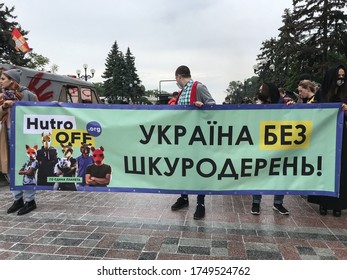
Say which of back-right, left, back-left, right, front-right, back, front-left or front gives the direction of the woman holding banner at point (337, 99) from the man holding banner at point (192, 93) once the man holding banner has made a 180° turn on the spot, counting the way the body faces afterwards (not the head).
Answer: front-right

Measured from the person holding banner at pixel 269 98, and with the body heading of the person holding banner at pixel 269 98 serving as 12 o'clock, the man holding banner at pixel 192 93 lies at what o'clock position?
the man holding banner at pixel 192 93 is roughly at 2 o'clock from the person holding banner at pixel 269 98.

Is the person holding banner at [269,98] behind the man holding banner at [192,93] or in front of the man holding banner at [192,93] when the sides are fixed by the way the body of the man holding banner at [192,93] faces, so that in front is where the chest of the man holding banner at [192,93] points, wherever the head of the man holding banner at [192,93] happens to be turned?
behind

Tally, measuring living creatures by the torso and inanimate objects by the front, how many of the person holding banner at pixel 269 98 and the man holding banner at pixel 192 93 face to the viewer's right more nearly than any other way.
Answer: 0

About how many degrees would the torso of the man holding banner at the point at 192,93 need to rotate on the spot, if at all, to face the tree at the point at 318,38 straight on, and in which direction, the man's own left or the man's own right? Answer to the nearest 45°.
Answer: approximately 180°

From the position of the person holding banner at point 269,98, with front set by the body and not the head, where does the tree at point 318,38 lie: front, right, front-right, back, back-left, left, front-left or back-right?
back

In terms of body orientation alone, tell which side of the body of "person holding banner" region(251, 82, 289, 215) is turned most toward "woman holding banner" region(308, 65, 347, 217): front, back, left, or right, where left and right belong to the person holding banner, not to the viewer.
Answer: left

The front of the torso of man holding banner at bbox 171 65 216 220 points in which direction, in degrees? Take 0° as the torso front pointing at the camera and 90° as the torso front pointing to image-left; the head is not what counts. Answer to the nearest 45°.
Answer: approximately 45°

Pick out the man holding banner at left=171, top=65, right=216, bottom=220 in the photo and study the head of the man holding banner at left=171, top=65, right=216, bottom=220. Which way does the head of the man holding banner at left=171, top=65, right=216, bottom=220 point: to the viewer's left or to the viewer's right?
to the viewer's left
